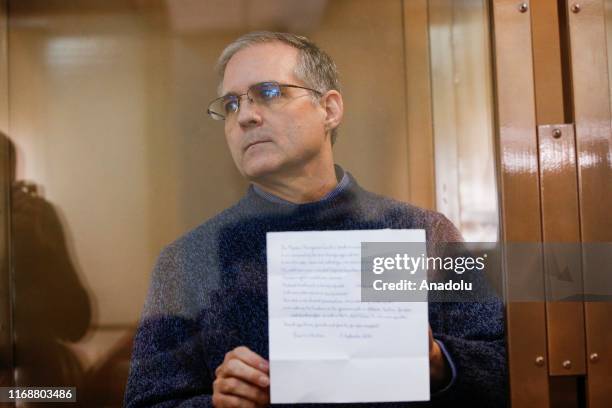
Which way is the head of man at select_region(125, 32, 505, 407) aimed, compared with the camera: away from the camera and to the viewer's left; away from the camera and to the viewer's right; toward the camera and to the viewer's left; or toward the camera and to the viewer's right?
toward the camera and to the viewer's left

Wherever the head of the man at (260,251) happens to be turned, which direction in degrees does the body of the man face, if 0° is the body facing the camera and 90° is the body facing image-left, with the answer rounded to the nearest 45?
approximately 0°
